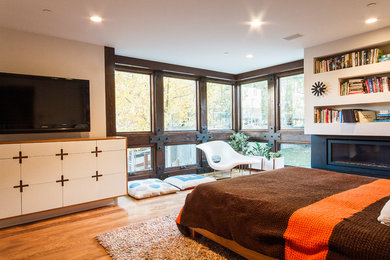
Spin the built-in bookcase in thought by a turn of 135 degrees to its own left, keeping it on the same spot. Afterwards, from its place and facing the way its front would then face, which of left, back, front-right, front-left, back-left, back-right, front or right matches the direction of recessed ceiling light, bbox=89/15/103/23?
back-right

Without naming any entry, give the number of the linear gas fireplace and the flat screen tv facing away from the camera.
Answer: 0

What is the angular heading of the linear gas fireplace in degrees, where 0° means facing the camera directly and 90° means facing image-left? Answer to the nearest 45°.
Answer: approximately 45°

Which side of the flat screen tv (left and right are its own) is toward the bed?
front

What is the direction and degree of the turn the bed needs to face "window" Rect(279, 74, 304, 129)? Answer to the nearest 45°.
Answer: approximately 45° to its right

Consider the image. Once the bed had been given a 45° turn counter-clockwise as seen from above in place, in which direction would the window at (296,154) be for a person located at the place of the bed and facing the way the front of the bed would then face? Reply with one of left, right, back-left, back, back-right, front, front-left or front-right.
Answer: right

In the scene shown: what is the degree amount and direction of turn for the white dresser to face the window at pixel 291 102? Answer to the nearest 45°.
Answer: approximately 45° to its left

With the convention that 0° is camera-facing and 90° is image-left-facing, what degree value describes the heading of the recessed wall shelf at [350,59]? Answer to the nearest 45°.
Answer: approximately 45°

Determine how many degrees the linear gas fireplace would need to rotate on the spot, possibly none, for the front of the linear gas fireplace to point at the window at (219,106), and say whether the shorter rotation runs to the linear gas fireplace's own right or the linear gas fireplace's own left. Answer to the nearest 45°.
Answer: approximately 45° to the linear gas fireplace's own right

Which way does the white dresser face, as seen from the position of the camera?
facing the viewer and to the right of the viewer

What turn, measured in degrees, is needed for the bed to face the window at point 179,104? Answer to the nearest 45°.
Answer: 0° — it already faces it

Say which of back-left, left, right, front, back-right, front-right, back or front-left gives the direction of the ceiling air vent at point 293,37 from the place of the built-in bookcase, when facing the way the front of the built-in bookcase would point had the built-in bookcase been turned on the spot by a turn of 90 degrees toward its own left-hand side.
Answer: right

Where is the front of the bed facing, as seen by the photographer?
facing away from the viewer and to the left of the viewer

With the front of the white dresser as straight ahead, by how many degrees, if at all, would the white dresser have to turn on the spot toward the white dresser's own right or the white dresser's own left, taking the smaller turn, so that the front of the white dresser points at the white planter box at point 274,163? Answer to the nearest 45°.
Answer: approximately 45° to the white dresser's own left

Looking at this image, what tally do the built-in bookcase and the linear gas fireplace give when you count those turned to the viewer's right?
0
